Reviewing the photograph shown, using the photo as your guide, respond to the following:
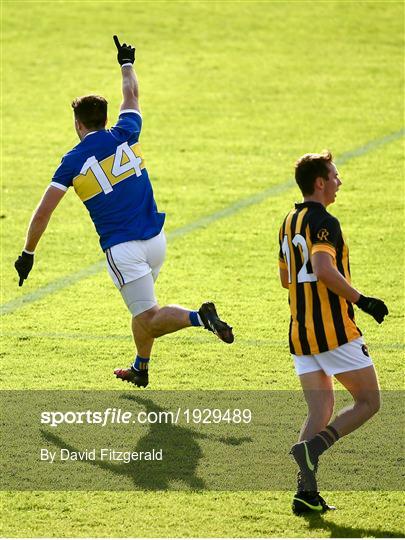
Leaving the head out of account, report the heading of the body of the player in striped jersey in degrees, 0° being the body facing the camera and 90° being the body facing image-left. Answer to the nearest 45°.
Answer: approximately 225°

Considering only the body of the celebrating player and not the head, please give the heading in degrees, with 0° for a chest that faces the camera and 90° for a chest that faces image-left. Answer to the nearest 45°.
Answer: approximately 135°

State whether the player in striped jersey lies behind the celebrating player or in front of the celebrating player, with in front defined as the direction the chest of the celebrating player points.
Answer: behind

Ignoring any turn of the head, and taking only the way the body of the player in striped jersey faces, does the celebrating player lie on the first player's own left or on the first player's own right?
on the first player's own left

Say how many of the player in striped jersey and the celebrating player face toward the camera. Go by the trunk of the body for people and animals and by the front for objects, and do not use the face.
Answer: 0

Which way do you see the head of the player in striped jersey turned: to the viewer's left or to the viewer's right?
to the viewer's right

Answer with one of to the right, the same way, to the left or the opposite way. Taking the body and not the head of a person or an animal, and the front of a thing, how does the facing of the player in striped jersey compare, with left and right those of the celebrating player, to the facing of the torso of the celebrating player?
to the right
